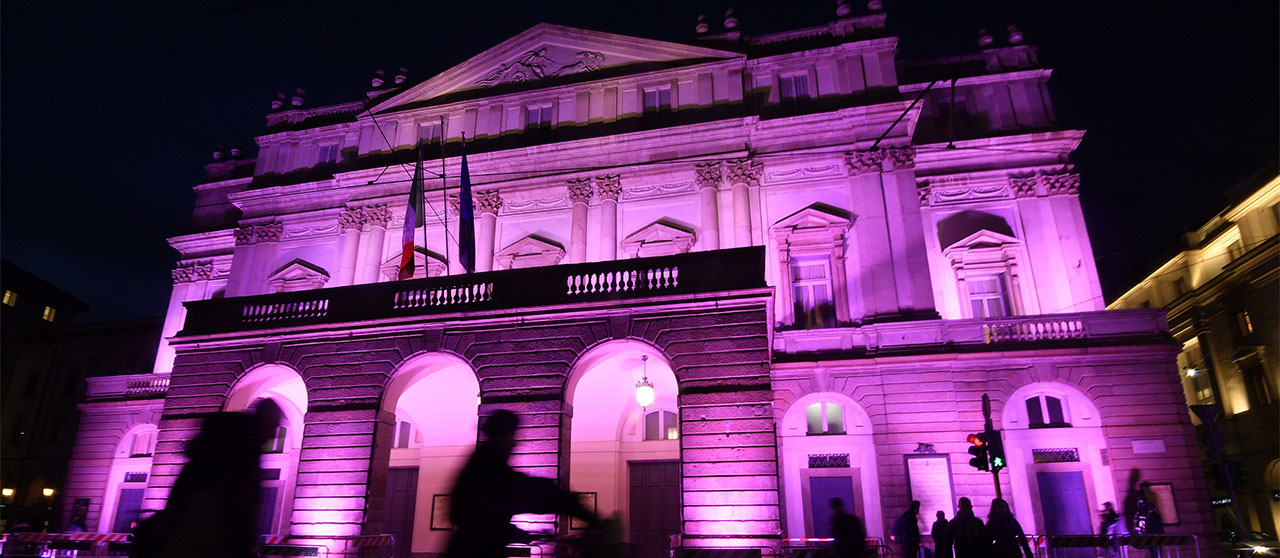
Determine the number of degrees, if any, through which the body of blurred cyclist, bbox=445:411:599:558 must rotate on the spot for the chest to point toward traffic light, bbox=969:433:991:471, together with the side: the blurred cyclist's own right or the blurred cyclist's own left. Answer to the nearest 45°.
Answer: approximately 45° to the blurred cyclist's own left

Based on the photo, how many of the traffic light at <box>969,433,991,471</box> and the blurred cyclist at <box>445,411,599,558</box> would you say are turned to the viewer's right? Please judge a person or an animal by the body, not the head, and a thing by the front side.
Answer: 1

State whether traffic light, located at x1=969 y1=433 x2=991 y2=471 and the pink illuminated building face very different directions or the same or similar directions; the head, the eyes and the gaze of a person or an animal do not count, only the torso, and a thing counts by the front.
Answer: same or similar directions

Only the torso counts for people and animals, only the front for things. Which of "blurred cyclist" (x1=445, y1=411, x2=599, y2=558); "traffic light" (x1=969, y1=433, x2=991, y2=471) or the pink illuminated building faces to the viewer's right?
the blurred cyclist

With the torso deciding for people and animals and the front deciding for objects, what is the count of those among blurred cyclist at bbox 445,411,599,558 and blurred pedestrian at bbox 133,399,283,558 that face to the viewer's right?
2

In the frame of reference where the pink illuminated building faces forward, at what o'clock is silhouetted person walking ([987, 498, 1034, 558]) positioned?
The silhouetted person walking is roughly at 9 o'clock from the pink illuminated building.

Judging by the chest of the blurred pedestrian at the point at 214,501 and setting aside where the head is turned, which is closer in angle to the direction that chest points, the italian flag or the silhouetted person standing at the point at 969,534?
the silhouetted person standing

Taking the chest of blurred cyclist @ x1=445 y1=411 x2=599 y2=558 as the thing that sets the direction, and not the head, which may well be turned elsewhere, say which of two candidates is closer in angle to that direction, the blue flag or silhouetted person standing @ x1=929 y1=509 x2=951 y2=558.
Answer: the silhouetted person standing

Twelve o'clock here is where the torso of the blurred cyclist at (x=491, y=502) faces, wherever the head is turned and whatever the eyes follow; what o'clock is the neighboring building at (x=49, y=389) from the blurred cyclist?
The neighboring building is roughly at 8 o'clock from the blurred cyclist.

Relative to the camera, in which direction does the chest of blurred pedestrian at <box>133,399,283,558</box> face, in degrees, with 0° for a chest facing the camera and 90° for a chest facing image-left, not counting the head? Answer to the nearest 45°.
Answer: approximately 270°

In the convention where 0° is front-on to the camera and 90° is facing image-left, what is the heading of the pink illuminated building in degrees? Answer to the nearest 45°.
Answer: approximately 45°

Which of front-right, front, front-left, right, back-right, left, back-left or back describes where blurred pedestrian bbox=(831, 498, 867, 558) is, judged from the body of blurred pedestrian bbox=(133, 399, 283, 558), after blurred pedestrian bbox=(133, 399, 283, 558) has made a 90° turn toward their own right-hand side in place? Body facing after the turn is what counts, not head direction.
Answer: left

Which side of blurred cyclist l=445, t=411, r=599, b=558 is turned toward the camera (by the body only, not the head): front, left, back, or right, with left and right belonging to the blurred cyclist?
right

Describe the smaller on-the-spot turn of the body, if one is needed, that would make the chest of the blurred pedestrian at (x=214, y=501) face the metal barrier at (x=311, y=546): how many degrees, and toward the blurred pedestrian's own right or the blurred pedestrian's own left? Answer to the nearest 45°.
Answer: approximately 90° to the blurred pedestrian's own left

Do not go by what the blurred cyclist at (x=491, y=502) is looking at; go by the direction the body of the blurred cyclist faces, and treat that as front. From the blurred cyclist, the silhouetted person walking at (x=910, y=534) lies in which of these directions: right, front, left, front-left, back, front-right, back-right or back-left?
front-left
